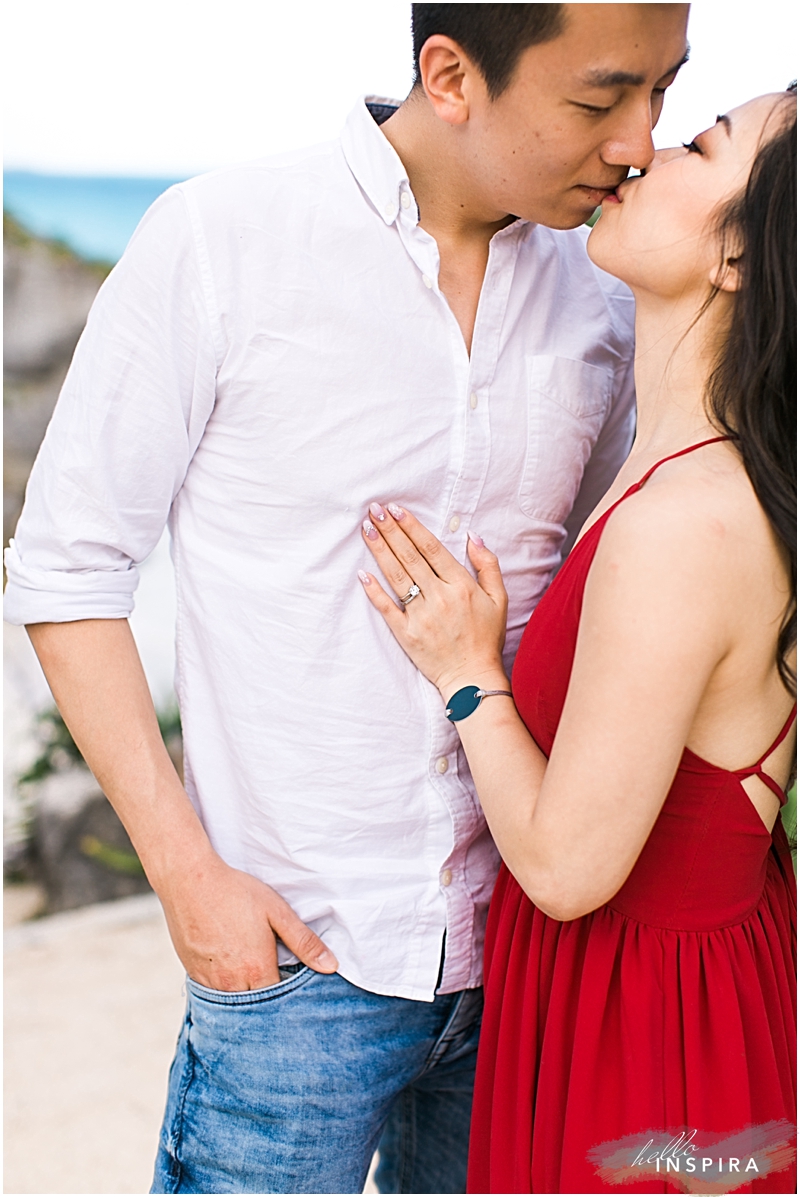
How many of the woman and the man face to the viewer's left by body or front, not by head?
1

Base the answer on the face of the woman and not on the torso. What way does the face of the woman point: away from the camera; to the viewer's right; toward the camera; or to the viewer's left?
to the viewer's left

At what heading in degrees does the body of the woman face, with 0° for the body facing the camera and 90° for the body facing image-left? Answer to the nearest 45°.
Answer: approximately 90°

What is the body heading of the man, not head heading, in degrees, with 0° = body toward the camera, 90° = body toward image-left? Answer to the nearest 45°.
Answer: approximately 315°
